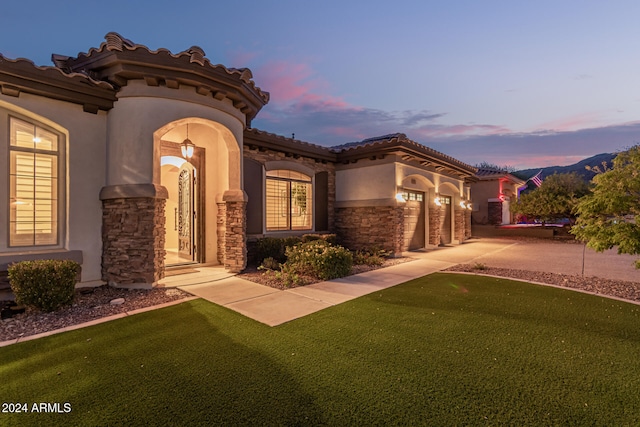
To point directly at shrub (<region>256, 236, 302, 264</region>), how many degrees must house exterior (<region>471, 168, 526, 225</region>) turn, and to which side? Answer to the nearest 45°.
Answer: approximately 45° to its right

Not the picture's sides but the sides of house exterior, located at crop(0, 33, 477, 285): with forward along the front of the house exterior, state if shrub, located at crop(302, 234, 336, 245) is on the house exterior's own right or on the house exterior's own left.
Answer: on the house exterior's own left

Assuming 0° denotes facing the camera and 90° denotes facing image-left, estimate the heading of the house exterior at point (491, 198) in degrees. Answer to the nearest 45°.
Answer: approximately 315°

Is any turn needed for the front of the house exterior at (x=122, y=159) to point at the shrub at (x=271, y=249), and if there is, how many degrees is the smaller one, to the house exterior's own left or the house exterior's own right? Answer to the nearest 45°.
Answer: approximately 90° to the house exterior's own left

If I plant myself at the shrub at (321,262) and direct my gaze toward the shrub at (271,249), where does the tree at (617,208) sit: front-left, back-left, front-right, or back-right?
back-right

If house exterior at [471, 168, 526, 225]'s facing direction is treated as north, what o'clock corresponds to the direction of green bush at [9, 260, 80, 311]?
The green bush is roughly at 2 o'clock from the house exterior.

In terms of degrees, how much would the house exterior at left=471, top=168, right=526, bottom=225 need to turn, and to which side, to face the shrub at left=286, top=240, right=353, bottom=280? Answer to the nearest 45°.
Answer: approximately 45° to its right

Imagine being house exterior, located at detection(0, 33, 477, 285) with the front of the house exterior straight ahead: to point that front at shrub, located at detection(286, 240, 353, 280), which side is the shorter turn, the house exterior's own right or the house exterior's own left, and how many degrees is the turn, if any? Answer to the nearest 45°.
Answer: approximately 45° to the house exterior's own left
